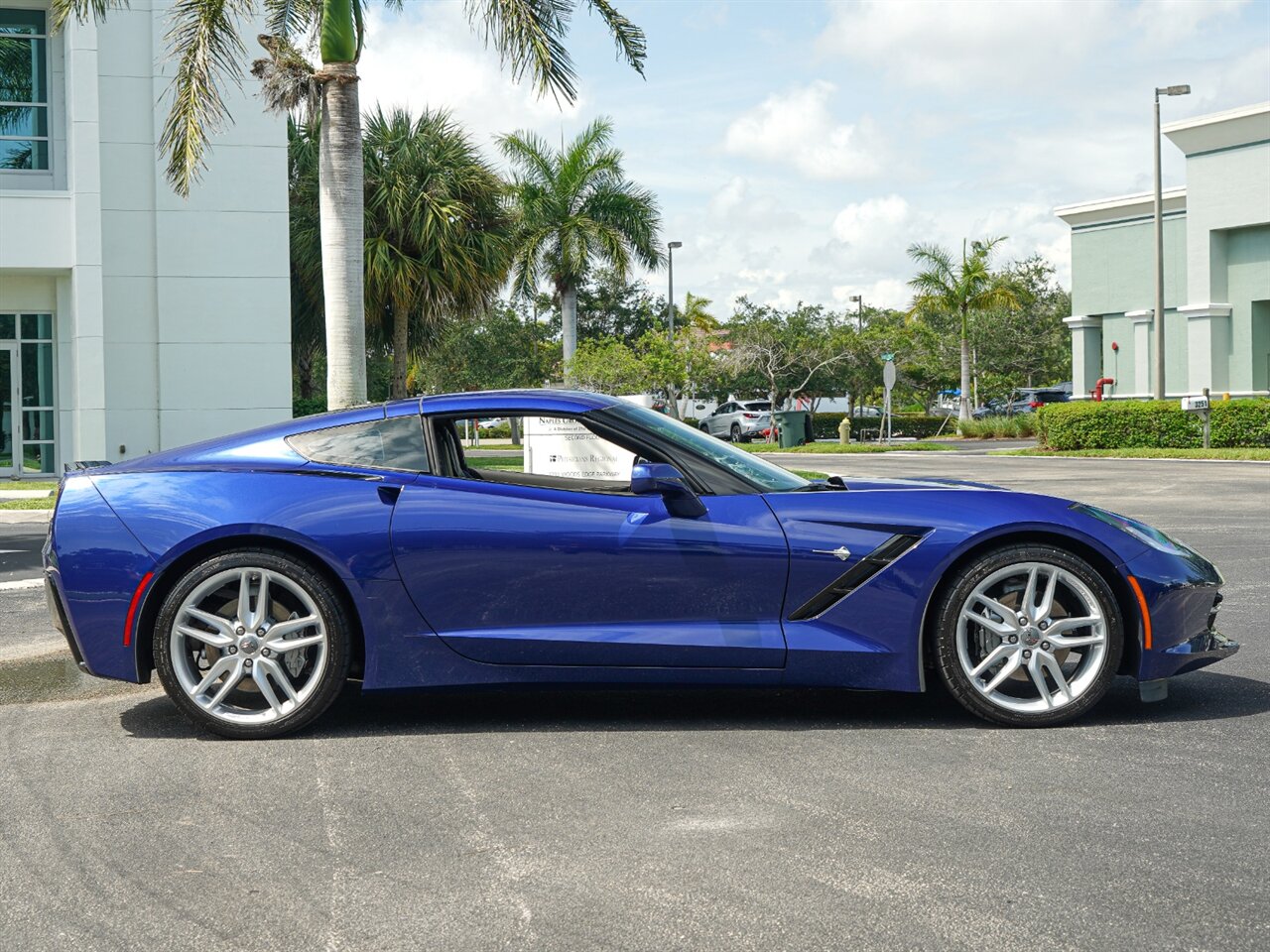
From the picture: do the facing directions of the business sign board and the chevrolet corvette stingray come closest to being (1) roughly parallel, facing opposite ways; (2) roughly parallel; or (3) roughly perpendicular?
roughly perpendicular

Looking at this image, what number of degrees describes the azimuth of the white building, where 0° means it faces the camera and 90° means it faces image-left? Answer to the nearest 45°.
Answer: approximately 0°

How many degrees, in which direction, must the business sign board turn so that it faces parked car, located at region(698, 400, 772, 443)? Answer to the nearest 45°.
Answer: approximately 180°

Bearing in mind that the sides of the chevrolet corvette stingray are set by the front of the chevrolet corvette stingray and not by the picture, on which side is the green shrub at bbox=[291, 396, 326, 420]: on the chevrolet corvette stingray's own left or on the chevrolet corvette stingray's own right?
on the chevrolet corvette stingray's own left

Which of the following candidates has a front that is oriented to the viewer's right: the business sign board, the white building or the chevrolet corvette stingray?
the chevrolet corvette stingray

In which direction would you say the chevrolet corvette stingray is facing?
to the viewer's right

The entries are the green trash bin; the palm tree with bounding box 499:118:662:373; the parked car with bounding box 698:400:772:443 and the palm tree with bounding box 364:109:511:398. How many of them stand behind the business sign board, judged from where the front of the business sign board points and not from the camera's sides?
4

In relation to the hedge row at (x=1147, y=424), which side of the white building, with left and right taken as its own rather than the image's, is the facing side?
left

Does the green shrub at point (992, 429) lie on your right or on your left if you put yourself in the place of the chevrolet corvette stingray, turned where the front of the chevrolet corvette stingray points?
on your left

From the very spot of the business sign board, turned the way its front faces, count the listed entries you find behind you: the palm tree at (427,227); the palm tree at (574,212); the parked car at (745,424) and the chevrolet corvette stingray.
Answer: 3

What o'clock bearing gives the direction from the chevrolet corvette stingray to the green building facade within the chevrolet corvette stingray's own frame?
The green building facade is roughly at 10 o'clock from the chevrolet corvette stingray.
